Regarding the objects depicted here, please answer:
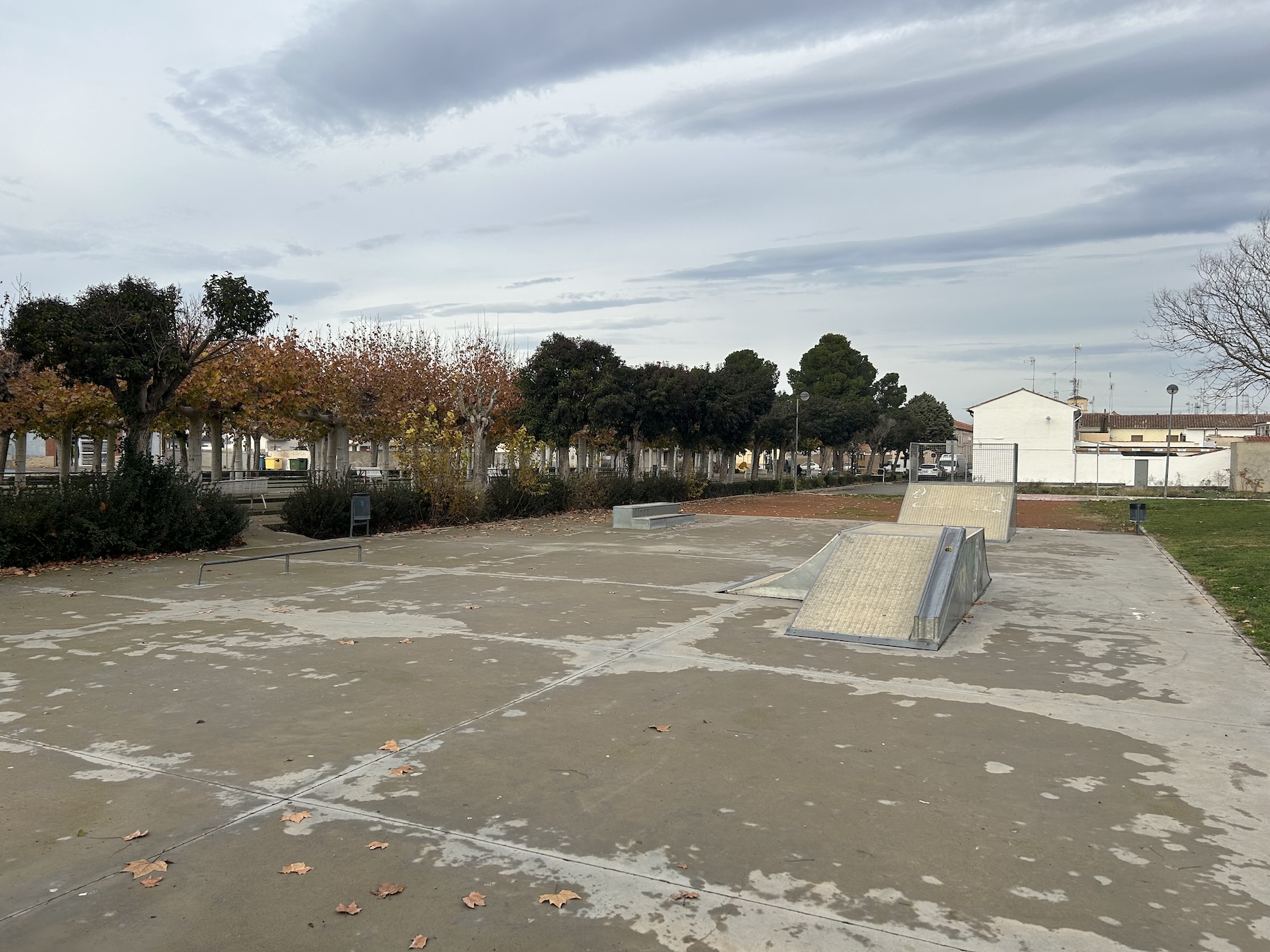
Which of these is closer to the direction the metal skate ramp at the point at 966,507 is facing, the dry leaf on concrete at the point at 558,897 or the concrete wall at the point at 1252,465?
the dry leaf on concrete

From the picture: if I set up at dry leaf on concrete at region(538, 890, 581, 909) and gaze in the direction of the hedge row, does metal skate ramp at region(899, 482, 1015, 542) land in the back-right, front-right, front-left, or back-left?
front-right

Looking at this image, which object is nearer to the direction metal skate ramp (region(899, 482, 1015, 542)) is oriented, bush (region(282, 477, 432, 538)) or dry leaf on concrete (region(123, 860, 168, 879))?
the dry leaf on concrete

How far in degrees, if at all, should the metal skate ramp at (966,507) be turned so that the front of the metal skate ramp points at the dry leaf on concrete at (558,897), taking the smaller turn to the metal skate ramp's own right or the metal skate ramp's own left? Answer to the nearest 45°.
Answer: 0° — it already faces it

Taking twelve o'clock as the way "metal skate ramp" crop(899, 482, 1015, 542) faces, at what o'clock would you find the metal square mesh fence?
The metal square mesh fence is roughly at 6 o'clock from the metal skate ramp.

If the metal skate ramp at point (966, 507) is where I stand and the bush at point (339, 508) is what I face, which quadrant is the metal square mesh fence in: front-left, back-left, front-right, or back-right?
back-right

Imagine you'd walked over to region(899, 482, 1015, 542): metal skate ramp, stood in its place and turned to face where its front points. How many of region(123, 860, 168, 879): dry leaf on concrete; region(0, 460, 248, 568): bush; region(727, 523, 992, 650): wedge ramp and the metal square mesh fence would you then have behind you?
1

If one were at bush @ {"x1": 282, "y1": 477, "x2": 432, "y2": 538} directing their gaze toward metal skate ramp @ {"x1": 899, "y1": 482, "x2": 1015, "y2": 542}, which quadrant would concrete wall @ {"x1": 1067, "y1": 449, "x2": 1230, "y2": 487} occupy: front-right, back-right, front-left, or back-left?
front-left

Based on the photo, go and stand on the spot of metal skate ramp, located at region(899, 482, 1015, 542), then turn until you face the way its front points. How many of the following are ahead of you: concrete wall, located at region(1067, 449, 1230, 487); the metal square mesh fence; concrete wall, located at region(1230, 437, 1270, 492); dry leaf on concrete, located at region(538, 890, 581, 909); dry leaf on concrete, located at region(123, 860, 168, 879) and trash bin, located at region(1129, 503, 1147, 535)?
2

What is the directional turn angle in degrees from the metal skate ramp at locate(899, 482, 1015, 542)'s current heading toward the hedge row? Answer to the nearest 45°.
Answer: approximately 90° to its right

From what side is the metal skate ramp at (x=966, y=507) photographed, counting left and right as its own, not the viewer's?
front

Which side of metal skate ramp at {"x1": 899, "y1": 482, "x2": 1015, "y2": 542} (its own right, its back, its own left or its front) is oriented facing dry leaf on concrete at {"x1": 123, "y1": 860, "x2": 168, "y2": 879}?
front

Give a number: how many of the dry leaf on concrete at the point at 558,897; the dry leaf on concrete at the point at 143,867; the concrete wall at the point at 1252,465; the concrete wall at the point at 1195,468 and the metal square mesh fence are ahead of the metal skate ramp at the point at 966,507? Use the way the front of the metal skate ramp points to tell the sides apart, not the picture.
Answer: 2

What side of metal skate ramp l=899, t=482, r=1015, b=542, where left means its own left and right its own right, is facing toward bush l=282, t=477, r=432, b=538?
right

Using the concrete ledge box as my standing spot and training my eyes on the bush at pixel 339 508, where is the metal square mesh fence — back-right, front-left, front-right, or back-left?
back-right

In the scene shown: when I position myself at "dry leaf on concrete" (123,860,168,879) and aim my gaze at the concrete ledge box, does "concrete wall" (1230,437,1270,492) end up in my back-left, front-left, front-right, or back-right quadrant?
front-right

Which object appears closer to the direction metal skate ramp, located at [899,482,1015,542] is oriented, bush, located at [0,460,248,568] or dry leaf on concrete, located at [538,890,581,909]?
the dry leaf on concrete

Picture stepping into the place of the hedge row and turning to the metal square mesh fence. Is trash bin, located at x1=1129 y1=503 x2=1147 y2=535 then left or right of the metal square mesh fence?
right

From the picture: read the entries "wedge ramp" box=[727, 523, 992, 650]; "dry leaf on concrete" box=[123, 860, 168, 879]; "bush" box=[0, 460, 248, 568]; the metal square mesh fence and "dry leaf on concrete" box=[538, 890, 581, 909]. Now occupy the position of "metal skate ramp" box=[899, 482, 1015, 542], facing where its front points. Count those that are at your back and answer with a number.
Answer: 1

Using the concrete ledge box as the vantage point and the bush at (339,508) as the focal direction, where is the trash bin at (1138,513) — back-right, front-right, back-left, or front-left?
back-left

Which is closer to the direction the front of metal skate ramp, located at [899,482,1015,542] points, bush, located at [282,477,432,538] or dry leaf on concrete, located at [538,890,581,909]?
the dry leaf on concrete
